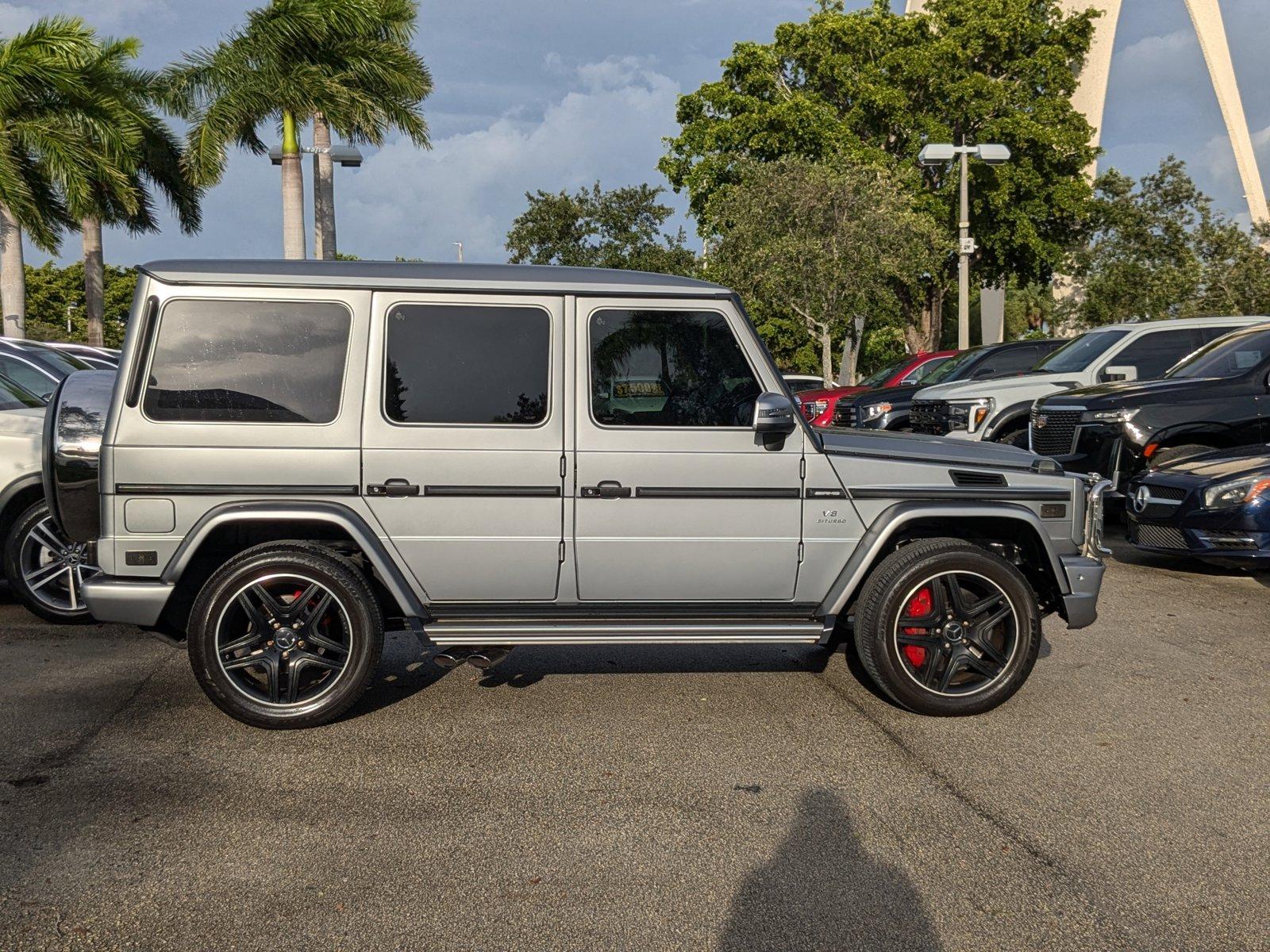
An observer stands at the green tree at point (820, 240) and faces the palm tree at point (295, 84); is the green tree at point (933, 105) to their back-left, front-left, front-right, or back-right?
back-right

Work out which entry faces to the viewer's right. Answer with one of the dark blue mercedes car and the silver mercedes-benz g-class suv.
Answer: the silver mercedes-benz g-class suv

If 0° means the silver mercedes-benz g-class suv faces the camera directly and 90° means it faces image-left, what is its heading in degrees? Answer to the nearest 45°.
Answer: approximately 270°

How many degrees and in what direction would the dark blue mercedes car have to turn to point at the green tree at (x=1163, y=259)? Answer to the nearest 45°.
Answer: approximately 135° to its right

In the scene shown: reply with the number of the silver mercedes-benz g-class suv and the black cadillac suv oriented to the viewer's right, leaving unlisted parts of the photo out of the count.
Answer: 1

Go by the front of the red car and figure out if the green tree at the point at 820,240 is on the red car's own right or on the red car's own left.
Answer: on the red car's own right

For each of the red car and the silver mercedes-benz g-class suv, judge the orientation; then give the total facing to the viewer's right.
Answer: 1

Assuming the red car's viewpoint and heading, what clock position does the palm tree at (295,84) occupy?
The palm tree is roughly at 2 o'clock from the red car.

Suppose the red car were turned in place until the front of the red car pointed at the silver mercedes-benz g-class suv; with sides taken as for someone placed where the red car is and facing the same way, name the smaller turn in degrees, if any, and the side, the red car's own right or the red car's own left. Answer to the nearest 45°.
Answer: approximately 45° to the red car's own left

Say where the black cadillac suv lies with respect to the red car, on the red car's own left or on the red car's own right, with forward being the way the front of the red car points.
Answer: on the red car's own left

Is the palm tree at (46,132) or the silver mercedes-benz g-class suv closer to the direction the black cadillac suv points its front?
the silver mercedes-benz g-class suv
